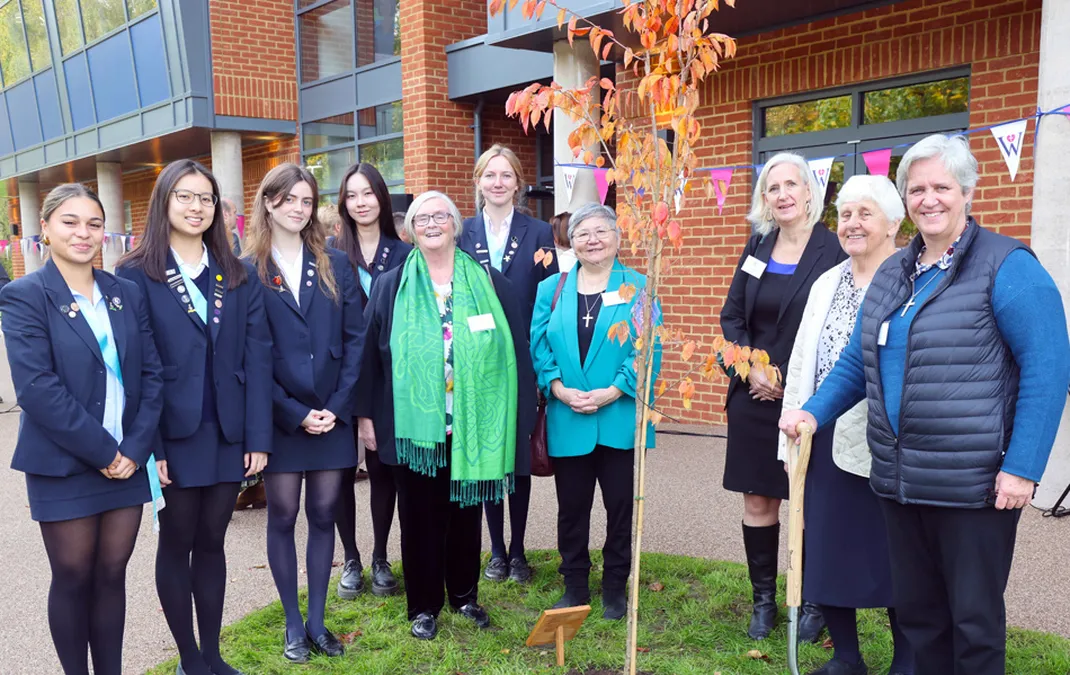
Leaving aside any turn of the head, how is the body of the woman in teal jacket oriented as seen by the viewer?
toward the camera

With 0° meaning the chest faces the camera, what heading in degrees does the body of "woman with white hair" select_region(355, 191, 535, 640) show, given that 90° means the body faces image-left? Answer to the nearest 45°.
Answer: approximately 0°

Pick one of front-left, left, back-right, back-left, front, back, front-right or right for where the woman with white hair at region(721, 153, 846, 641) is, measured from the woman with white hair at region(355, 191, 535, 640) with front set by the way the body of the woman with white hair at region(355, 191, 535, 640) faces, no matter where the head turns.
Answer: left

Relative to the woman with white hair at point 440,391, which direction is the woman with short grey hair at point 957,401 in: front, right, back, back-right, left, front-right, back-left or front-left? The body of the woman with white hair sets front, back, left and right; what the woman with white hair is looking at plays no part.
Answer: front-left

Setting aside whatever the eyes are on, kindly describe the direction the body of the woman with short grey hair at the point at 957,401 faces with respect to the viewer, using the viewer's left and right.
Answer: facing the viewer and to the left of the viewer

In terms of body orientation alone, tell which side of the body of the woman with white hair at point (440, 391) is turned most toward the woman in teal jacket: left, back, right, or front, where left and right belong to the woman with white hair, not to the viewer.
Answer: left

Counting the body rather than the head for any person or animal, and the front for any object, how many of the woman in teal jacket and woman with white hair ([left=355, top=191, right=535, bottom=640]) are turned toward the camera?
2

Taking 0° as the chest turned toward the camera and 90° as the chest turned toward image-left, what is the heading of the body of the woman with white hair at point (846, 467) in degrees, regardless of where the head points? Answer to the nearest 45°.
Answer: approximately 45°
